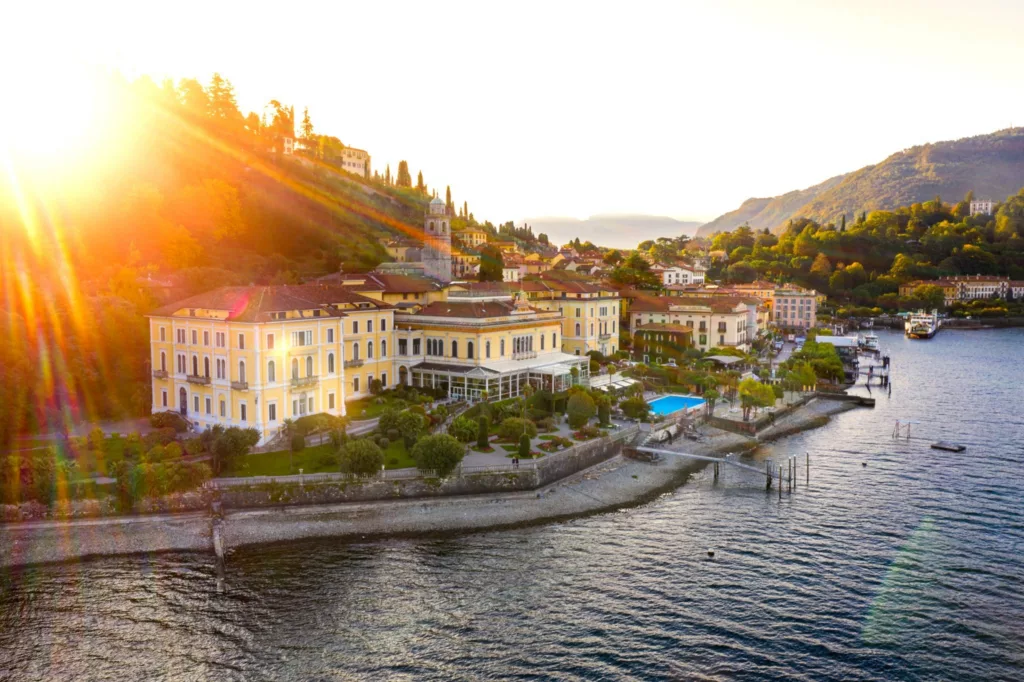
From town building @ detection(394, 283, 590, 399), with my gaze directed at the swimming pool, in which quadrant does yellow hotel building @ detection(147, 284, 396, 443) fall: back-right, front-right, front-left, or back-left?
back-right

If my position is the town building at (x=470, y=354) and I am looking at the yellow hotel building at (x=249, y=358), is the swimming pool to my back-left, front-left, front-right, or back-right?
back-left

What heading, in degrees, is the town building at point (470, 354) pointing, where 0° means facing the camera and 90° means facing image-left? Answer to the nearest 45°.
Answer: approximately 315°

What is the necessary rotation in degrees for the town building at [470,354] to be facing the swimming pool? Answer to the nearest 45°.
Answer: approximately 45° to its left

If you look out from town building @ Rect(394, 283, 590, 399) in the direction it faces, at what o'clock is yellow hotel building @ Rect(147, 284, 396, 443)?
The yellow hotel building is roughly at 3 o'clock from the town building.
